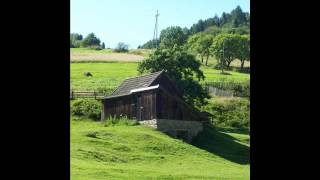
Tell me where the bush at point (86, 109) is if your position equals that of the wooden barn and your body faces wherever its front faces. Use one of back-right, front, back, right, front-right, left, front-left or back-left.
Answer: right

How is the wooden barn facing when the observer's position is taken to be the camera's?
facing the viewer and to the left of the viewer
